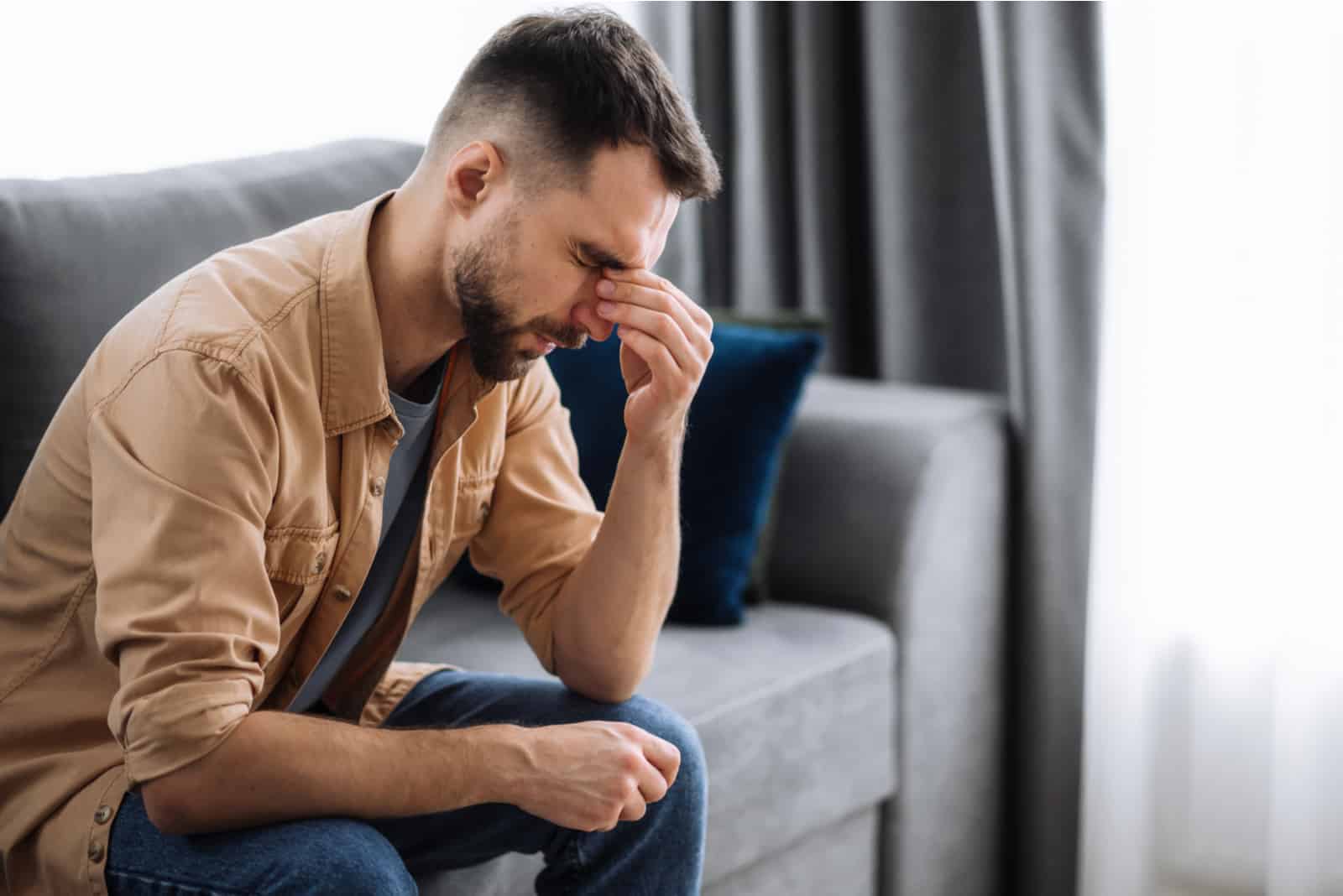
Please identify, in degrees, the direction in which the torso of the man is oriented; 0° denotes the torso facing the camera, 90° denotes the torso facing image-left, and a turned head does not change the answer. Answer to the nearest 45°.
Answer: approximately 315°

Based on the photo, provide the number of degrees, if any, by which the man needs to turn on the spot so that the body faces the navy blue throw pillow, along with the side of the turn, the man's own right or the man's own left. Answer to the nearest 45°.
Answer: approximately 90° to the man's own left

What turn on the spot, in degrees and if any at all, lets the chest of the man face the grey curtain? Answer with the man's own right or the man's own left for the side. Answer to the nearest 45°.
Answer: approximately 90° to the man's own left

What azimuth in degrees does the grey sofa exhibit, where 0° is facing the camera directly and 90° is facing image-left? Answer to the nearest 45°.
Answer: approximately 315°

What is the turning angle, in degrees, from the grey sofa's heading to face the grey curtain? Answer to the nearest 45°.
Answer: approximately 90° to its left

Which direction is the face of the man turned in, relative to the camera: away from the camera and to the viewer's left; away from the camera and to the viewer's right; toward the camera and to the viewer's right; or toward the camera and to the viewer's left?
toward the camera and to the viewer's right
